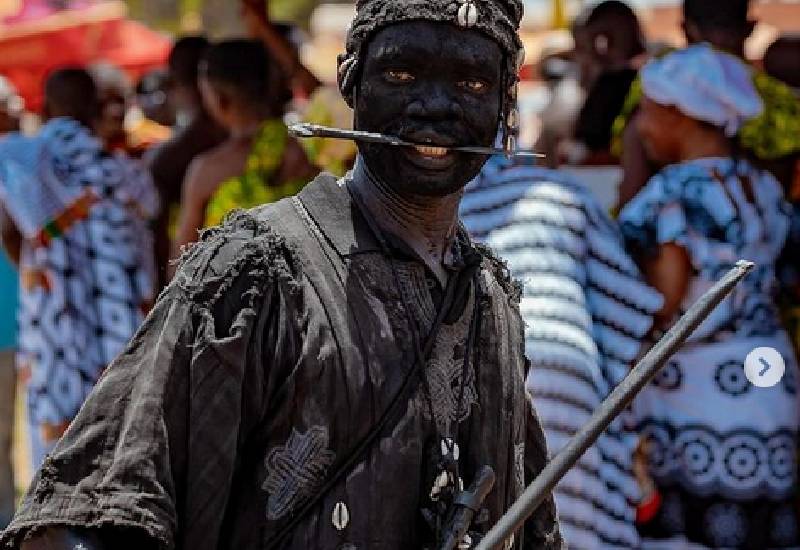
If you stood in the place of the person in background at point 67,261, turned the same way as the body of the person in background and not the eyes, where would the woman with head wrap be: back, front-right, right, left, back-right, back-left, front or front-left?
back-right

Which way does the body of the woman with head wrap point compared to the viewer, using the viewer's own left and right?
facing away from the viewer and to the left of the viewer

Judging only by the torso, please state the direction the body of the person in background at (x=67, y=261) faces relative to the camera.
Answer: away from the camera

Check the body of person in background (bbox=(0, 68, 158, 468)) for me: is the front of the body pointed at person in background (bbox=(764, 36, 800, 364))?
no

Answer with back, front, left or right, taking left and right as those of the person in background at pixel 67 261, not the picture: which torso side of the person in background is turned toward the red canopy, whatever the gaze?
front

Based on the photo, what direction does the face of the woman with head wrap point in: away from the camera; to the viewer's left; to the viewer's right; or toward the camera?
to the viewer's left

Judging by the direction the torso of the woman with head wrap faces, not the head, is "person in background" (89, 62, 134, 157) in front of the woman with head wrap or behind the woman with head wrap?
in front

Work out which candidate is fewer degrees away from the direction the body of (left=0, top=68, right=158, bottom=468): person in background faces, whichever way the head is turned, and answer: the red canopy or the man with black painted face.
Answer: the red canopy
